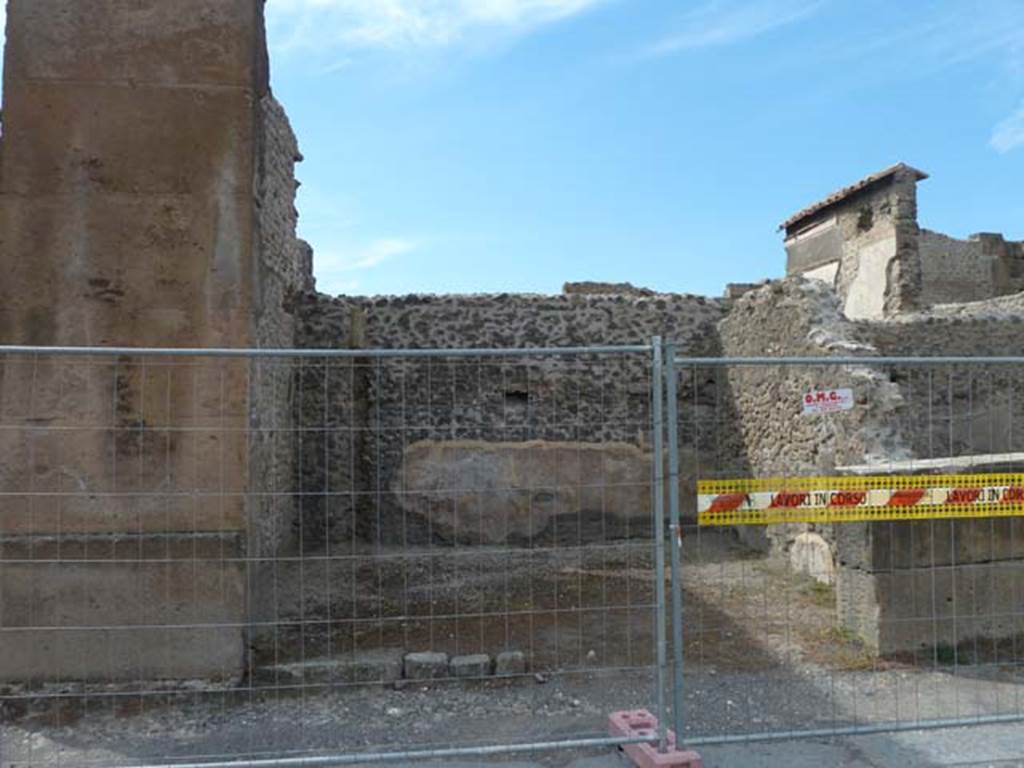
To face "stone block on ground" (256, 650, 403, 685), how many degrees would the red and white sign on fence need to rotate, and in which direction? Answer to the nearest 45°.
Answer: approximately 45° to its right

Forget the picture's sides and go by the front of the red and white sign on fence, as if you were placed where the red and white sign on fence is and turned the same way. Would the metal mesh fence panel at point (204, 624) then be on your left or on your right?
on your right

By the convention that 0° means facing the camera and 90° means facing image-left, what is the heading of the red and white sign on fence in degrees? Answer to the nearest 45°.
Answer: approximately 0°

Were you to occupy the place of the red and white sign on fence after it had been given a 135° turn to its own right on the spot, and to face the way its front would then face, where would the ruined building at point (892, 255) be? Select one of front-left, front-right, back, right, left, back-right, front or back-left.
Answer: front-right

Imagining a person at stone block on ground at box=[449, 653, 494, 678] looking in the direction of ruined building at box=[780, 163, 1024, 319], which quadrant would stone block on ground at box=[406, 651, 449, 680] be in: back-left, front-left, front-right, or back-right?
back-left
